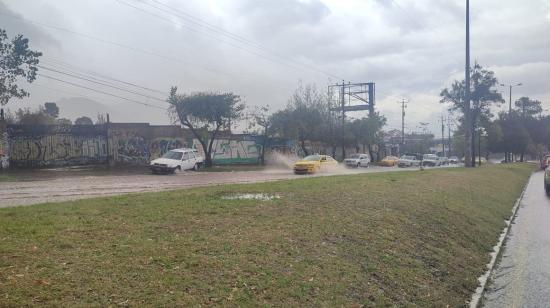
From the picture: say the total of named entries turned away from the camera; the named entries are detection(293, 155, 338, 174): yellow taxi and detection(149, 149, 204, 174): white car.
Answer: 0

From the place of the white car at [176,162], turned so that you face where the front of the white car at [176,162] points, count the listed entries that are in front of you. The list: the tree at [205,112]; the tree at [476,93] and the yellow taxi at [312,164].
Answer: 0

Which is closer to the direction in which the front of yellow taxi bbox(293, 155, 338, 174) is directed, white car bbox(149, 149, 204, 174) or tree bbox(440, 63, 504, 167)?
the white car

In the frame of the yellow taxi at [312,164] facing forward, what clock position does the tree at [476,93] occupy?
The tree is roughly at 6 o'clock from the yellow taxi.

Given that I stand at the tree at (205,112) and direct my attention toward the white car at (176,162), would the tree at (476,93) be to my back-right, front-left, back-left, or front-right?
back-left

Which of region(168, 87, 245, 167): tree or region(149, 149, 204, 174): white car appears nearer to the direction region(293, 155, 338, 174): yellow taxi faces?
the white car

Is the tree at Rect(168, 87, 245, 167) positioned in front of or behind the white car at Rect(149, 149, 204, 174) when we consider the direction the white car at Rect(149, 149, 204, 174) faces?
behind
